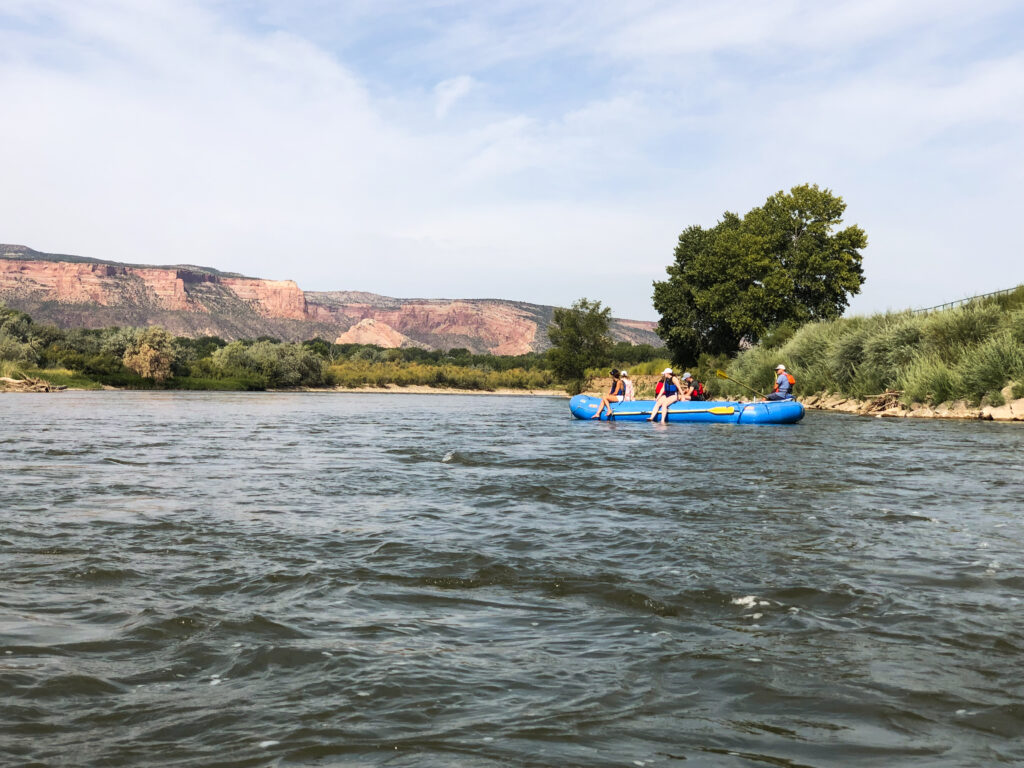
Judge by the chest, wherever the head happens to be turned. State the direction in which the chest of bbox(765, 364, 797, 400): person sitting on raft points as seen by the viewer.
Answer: to the viewer's left

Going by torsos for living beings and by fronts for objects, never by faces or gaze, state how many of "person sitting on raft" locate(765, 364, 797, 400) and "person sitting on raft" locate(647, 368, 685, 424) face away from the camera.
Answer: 0

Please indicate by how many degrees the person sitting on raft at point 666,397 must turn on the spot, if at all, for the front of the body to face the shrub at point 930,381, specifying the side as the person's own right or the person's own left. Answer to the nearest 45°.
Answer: approximately 135° to the person's own left

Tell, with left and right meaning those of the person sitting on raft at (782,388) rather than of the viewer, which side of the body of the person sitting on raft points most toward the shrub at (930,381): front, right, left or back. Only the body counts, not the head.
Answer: back

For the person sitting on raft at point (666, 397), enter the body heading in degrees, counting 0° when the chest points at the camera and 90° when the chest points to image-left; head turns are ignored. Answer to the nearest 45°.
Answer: approximately 45°

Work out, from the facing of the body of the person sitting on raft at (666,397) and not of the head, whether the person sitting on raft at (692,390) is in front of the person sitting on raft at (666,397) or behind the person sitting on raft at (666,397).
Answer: behind

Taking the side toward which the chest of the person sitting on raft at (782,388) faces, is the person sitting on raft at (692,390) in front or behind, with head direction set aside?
in front

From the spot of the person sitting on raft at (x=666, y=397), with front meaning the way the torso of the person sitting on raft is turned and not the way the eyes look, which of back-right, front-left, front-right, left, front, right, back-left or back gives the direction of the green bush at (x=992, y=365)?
back-left

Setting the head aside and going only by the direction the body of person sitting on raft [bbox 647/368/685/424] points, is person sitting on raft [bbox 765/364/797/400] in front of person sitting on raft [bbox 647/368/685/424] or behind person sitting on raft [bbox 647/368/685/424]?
behind

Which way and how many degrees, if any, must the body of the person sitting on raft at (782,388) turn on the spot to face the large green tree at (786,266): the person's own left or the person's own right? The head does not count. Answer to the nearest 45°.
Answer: approximately 90° to the person's own right
